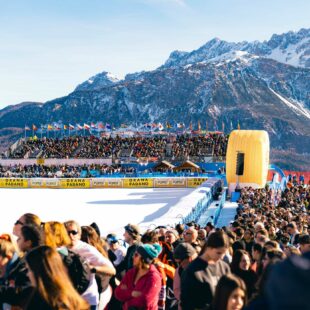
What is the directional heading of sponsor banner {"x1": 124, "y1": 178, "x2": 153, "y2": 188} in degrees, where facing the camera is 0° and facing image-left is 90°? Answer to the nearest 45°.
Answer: approximately 0°

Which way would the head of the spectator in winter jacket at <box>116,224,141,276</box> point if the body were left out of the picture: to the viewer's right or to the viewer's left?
to the viewer's left

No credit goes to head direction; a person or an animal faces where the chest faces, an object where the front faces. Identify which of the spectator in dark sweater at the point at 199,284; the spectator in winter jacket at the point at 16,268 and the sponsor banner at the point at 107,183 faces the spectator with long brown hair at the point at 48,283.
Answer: the sponsor banner

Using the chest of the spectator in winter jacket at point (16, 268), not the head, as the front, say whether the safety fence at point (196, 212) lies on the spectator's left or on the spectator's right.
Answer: on the spectator's right

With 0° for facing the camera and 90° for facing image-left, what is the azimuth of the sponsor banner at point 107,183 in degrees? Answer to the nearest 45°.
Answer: approximately 0°
